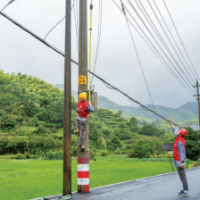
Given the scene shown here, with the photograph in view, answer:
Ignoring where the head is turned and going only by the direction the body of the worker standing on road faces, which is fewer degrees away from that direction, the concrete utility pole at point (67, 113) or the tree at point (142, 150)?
the concrete utility pole

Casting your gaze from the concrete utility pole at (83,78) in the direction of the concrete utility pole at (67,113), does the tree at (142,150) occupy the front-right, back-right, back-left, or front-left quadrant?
back-right

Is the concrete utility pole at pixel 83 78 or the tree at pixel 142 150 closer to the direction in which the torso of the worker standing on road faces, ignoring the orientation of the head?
the concrete utility pole

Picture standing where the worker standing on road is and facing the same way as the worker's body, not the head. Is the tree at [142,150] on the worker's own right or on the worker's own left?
on the worker's own right

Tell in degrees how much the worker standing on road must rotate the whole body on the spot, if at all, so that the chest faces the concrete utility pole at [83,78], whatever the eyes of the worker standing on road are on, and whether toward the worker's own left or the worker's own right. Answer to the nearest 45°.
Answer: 0° — they already face it

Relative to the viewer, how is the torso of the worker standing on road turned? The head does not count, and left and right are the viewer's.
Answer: facing to the left of the viewer

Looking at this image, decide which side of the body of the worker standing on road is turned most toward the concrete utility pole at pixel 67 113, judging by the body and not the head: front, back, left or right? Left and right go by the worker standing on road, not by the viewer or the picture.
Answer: front
